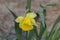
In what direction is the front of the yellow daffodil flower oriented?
toward the camera
